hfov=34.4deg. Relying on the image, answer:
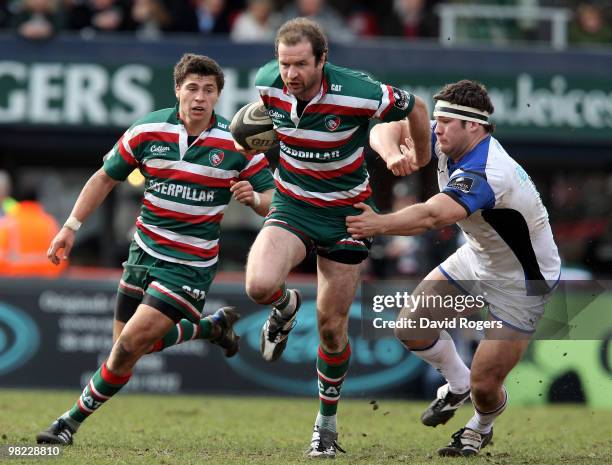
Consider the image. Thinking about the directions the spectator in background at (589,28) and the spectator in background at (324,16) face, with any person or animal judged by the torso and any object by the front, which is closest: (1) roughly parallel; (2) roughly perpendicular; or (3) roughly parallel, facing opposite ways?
roughly parallel

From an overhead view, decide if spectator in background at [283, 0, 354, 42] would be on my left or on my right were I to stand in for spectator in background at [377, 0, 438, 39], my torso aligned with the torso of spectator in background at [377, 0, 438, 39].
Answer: on my right

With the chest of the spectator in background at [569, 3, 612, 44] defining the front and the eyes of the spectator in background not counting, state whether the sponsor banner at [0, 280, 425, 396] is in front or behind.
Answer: in front

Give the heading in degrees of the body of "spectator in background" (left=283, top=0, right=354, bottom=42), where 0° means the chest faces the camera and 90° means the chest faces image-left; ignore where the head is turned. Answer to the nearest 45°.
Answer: approximately 0°

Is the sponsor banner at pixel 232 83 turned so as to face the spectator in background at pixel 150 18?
no

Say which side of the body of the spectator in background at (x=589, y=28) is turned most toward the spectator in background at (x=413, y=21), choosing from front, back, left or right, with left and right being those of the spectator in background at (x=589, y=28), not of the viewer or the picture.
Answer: right

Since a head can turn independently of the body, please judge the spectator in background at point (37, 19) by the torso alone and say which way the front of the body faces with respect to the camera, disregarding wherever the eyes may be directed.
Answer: toward the camera

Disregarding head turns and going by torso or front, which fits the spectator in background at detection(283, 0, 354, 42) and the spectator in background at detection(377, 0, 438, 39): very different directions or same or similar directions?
same or similar directions

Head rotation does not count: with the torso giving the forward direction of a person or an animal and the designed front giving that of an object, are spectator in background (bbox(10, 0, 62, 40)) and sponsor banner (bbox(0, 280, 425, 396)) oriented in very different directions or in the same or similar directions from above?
same or similar directions

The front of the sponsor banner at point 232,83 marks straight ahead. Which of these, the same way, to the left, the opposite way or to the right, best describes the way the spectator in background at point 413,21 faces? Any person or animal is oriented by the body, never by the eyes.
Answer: the same way

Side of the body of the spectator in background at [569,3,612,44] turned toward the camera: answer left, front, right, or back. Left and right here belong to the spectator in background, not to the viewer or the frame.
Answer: front

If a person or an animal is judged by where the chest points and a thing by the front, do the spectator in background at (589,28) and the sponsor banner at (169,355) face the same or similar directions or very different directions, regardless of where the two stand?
same or similar directions

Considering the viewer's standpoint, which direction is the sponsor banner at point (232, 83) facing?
facing the viewer

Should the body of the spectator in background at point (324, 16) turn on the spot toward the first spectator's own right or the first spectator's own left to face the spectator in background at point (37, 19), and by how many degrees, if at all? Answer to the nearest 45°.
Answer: approximately 90° to the first spectator's own right

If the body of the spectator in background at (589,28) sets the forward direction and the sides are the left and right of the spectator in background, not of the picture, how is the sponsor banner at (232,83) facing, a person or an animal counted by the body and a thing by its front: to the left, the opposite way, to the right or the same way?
the same way

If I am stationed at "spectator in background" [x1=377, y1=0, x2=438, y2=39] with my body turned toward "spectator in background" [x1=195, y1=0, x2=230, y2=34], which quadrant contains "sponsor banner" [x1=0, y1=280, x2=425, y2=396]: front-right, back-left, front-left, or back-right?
front-left

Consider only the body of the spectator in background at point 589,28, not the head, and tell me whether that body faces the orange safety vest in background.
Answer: no

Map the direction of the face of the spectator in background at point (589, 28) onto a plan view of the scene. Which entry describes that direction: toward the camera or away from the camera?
toward the camera
